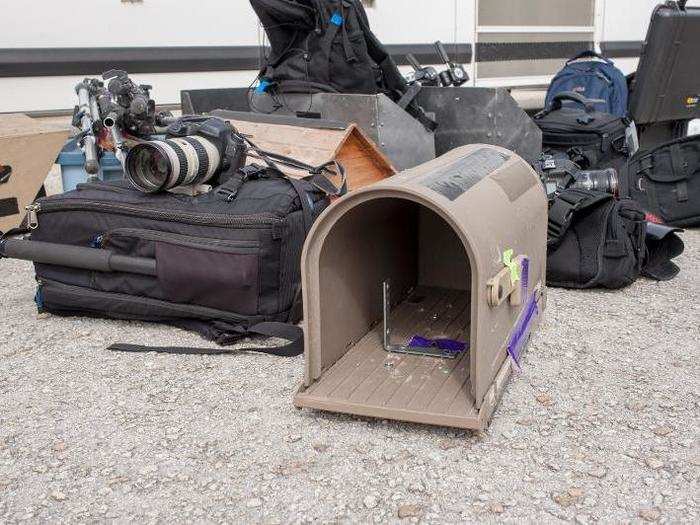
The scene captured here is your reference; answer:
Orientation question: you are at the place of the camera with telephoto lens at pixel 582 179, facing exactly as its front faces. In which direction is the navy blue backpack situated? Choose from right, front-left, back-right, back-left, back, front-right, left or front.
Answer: left

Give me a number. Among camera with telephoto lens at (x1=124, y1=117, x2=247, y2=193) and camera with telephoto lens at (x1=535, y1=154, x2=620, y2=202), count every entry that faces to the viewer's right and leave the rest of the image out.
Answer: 1

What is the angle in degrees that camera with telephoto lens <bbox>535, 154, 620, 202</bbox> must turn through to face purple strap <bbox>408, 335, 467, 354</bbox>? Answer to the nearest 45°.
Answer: approximately 90° to its right

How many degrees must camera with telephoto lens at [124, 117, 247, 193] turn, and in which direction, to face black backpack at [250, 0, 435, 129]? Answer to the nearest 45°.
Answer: approximately 180°

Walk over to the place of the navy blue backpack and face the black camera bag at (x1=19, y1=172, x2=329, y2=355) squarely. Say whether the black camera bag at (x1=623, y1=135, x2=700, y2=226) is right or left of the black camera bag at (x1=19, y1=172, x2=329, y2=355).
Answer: left

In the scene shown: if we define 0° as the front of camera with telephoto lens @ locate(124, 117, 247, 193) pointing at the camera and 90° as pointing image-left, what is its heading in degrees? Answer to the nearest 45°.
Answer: approximately 45°

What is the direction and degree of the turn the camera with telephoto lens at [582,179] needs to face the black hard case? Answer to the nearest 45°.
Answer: approximately 90° to its left

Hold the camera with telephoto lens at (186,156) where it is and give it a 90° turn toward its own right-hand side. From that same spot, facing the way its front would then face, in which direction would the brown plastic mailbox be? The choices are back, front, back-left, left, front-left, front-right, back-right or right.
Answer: back

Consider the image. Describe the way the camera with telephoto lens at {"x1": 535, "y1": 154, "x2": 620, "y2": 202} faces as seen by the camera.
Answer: facing to the right of the viewer

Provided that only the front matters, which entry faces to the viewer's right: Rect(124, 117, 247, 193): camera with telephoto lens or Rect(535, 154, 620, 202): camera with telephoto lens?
Rect(535, 154, 620, 202): camera with telephoto lens

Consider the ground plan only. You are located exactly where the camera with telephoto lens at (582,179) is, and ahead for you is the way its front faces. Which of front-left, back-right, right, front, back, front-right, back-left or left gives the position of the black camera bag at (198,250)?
back-right

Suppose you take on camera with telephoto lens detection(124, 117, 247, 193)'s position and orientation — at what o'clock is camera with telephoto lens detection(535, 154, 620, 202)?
camera with telephoto lens detection(535, 154, 620, 202) is roughly at 7 o'clock from camera with telephoto lens detection(124, 117, 247, 193).

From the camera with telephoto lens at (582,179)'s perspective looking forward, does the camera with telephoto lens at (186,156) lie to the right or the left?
on its right
